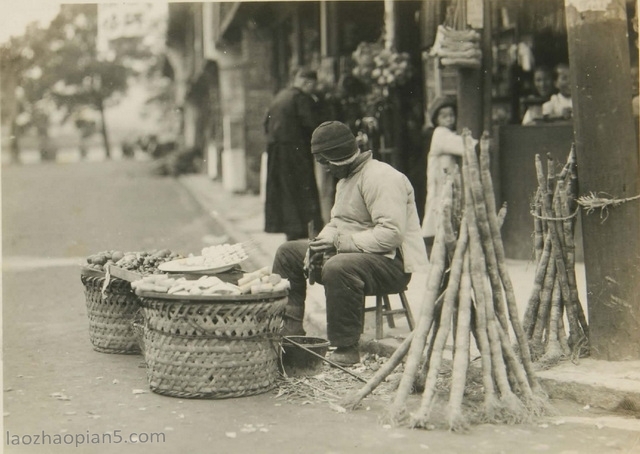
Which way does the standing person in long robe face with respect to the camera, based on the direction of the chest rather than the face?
away from the camera

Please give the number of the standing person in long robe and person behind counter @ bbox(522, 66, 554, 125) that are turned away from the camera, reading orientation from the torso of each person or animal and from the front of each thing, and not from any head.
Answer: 1

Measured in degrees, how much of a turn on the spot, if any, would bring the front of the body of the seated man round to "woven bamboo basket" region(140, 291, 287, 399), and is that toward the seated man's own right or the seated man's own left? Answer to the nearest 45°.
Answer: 0° — they already face it

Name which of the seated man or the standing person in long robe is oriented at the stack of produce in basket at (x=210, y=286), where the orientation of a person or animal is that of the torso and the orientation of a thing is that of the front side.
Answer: the seated man

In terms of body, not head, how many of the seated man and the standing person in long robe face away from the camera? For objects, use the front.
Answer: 1

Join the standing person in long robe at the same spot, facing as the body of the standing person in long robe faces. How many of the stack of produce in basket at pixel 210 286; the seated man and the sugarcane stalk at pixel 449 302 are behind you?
3

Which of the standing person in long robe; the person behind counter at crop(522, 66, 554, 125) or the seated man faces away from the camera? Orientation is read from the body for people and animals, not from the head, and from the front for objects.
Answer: the standing person in long robe

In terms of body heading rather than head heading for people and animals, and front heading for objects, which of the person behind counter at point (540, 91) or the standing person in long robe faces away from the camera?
the standing person in long robe

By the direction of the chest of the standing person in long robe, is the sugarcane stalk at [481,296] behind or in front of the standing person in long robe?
behind

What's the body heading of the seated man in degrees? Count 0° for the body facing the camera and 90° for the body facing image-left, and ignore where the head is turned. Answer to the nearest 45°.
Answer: approximately 45°

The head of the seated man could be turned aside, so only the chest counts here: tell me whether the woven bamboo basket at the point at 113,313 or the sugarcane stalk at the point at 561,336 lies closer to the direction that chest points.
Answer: the woven bamboo basket
